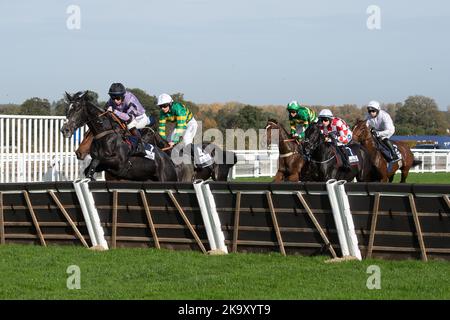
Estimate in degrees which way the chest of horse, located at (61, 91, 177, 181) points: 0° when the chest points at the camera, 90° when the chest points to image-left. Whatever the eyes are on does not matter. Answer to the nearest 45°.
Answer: approximately 45°

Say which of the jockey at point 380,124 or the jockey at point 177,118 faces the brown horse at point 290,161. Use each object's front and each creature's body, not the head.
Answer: the jockey at point 380,124

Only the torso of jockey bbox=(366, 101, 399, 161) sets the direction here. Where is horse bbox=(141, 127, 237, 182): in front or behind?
in front

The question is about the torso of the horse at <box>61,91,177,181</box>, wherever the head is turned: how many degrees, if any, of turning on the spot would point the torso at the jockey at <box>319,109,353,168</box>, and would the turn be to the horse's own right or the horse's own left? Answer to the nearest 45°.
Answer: approximately 135° to the horse's own left

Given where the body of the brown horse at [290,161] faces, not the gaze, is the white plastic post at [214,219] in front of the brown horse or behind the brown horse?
in front

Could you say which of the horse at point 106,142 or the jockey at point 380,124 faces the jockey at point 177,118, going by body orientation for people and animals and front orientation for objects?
the jockey at point 380,124

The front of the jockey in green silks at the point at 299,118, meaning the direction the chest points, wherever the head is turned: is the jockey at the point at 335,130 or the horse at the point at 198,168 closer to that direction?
the horse
